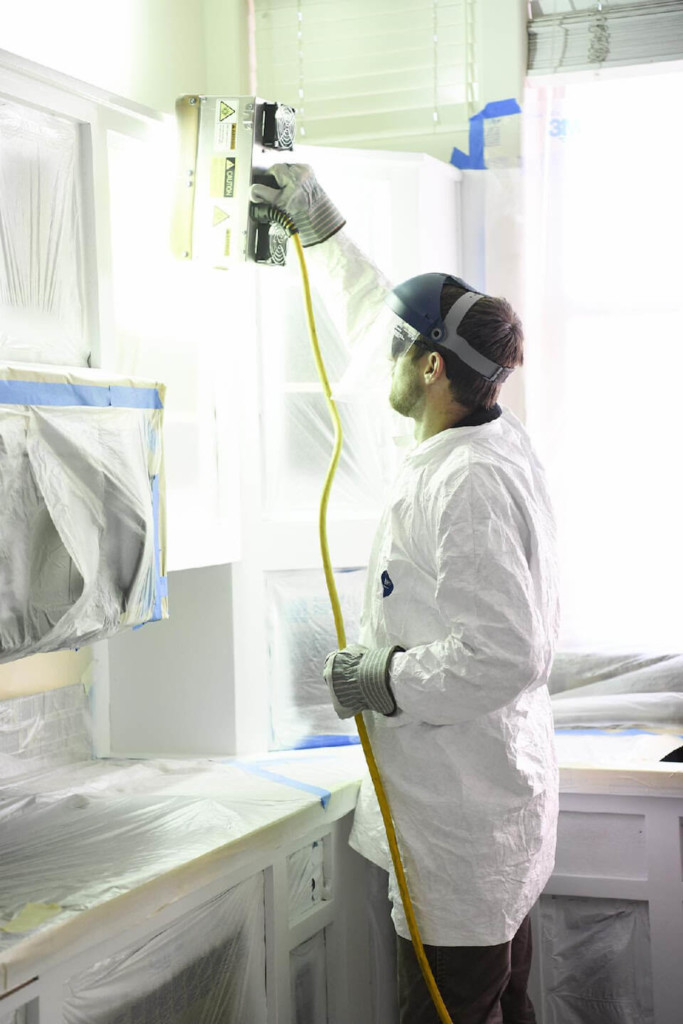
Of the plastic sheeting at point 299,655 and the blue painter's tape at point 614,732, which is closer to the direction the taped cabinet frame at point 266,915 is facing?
the blue painter's tape

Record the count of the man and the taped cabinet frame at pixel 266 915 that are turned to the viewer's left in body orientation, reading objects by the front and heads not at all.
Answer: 1

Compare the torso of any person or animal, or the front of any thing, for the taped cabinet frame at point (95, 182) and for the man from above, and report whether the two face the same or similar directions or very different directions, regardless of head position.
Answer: very different directions

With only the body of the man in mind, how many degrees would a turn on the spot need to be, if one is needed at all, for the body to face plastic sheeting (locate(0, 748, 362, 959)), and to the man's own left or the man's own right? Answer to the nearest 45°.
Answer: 0° — they already face it

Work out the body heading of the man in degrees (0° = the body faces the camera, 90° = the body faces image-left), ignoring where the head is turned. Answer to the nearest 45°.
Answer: approximately 90°

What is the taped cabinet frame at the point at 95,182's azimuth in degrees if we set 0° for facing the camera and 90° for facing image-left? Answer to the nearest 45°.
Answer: approximately 315°

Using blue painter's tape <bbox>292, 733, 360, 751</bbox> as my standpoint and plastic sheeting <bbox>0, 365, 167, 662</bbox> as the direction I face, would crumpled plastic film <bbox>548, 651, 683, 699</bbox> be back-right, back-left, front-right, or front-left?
back-left
